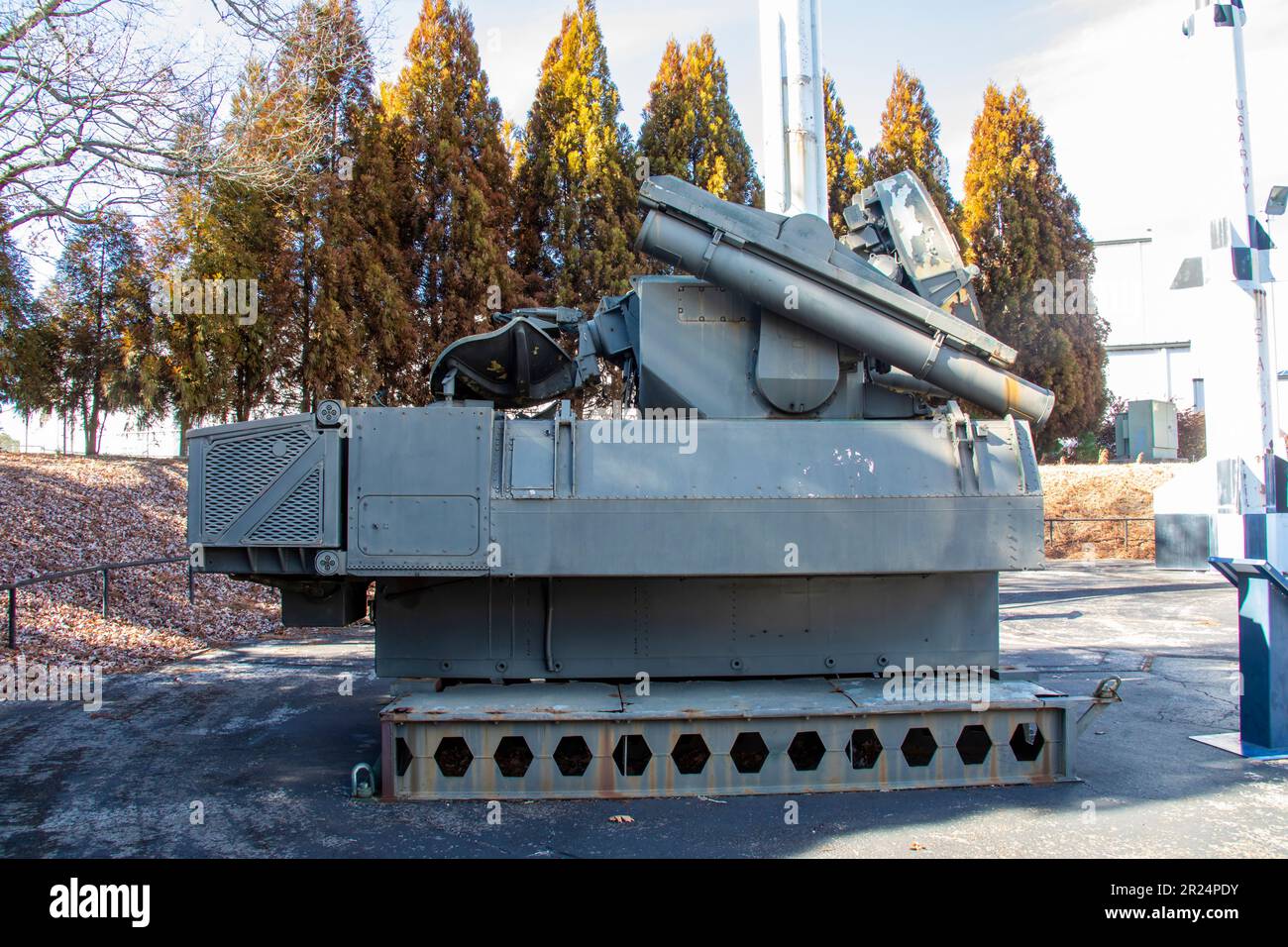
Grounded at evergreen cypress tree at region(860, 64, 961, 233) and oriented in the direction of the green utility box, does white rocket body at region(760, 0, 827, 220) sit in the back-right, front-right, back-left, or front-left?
back-right

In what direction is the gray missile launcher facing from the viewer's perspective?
to the viewer's right

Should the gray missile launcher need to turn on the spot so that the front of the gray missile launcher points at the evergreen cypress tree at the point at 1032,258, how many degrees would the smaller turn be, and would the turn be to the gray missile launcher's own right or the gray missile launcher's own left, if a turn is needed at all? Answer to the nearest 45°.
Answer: approximately 45° to the gray missile launcher's own left

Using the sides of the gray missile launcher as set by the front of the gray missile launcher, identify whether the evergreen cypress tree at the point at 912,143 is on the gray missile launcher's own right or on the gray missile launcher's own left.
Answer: on the gray missile launcher's own left

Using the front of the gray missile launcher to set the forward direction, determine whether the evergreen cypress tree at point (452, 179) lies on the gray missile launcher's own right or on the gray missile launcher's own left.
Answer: on the gray missile launcher's own left

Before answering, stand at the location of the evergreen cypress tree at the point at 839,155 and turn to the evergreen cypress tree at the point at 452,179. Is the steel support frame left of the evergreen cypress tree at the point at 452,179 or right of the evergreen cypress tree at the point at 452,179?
left
